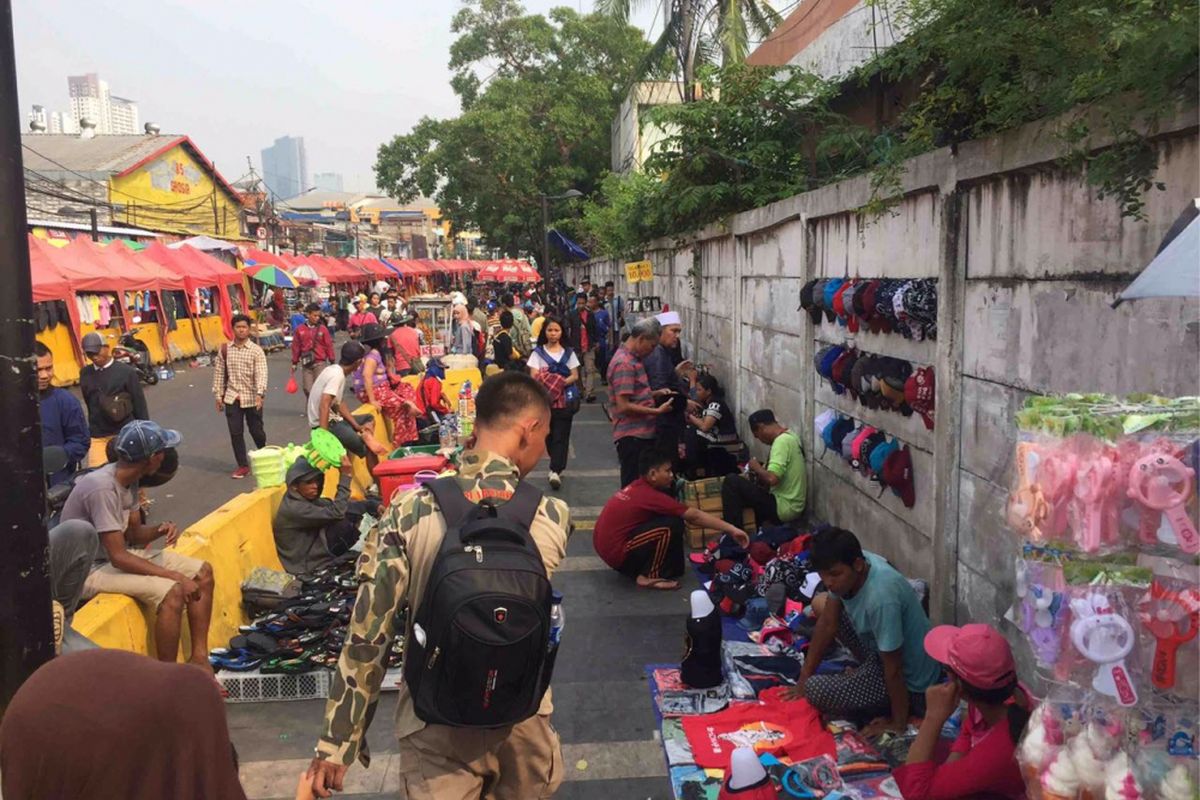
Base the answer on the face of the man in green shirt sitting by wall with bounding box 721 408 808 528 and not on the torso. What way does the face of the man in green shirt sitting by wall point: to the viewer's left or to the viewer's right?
to the viewer's left

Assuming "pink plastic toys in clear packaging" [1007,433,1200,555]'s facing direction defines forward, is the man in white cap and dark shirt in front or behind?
behind

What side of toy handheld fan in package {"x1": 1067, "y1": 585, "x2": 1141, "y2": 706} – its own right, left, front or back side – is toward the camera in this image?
front

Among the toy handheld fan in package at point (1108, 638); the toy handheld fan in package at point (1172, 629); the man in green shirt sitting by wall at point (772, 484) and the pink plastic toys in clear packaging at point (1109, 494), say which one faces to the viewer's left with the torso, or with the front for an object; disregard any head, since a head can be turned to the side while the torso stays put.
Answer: the man in green shirt sitting by wall

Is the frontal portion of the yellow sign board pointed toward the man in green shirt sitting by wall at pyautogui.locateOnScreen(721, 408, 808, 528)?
yes

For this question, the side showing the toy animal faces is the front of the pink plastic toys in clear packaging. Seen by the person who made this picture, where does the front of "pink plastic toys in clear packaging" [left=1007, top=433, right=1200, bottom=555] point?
facing the viewer

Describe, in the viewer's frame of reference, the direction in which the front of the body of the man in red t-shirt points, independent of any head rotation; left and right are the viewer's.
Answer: facing to the right of the viewer

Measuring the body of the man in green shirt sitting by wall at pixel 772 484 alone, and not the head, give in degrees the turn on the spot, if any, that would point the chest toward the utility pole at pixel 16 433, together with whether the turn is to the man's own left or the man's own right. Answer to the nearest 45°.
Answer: approximately 45° to the man's own left

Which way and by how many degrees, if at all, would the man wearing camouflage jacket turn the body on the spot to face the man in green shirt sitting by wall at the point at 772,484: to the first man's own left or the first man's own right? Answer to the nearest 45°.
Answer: approximately 45° to the first man's own right

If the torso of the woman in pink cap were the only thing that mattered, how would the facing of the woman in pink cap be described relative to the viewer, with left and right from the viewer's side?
facing to the left of the viewer

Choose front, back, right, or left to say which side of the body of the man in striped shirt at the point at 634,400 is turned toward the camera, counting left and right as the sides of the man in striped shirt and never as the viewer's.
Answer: right

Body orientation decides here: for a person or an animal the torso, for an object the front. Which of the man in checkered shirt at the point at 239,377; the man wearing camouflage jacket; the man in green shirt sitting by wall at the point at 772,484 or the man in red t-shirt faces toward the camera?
the man in checkered shirt

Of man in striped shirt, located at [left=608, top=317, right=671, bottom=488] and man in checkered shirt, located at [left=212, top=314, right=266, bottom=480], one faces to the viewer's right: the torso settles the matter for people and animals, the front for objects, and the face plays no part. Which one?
man in striped shirt, located at [left=608, top=317, right=671, bottom=488]

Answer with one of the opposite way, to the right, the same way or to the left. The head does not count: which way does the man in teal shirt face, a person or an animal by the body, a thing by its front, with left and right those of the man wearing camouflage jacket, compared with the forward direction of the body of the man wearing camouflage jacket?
to the left
